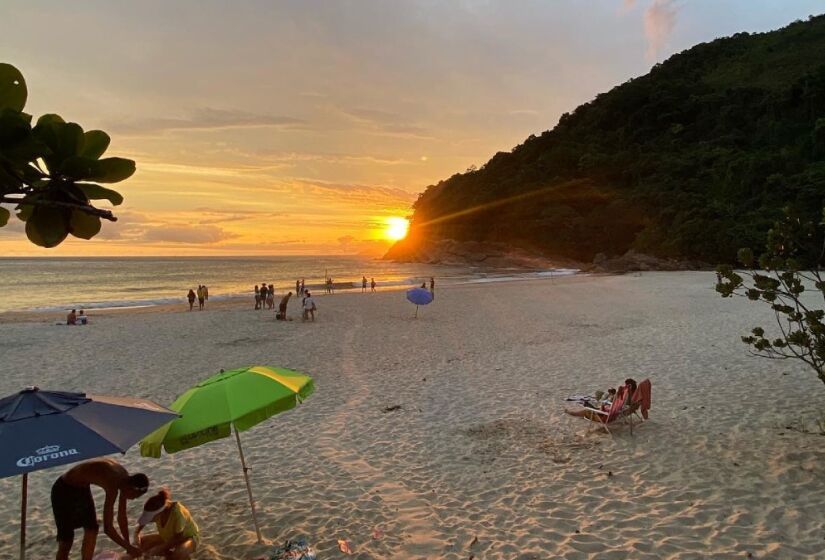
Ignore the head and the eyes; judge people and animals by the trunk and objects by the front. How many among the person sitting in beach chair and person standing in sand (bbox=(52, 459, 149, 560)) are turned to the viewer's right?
1

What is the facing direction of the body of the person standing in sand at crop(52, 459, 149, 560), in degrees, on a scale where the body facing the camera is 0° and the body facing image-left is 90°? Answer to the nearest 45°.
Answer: approximately 270°

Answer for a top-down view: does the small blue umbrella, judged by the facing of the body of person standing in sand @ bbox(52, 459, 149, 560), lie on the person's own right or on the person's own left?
on the person's own left

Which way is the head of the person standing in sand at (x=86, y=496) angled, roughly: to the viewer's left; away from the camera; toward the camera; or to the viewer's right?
to the viewer's right

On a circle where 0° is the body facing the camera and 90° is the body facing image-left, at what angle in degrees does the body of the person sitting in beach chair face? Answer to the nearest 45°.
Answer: approximately 90°

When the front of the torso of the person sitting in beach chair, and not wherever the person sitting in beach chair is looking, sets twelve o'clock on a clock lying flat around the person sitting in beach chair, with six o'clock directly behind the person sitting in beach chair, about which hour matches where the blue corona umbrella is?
The blue corona umbrella is roughly at 10 o'clock from the person sitting in beach chair.

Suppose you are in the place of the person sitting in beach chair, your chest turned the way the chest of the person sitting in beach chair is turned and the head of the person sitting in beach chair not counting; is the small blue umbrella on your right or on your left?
on your right

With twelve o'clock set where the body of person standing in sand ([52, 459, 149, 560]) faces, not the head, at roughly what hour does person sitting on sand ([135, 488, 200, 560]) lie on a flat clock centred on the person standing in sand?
The person sitting on sand is roughly at 12 o'clock from the person standing in sand.

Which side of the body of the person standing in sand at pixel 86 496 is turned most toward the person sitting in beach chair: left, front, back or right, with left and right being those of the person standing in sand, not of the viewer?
front
